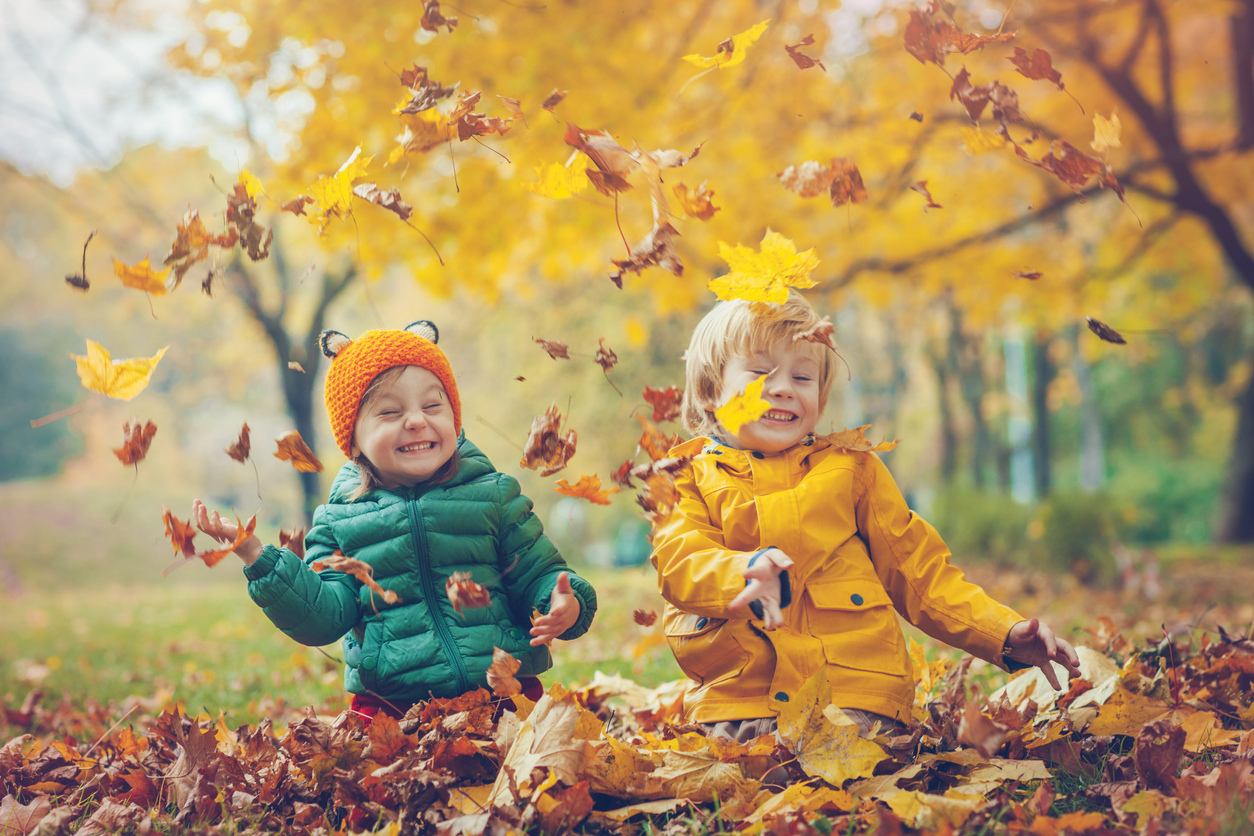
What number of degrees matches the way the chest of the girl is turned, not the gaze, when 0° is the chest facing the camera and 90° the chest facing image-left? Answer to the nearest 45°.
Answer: approximately 0°

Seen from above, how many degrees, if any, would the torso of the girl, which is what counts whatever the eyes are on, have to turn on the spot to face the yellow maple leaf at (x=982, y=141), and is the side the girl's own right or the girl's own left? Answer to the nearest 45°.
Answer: approximately 90° to the girl's own left
